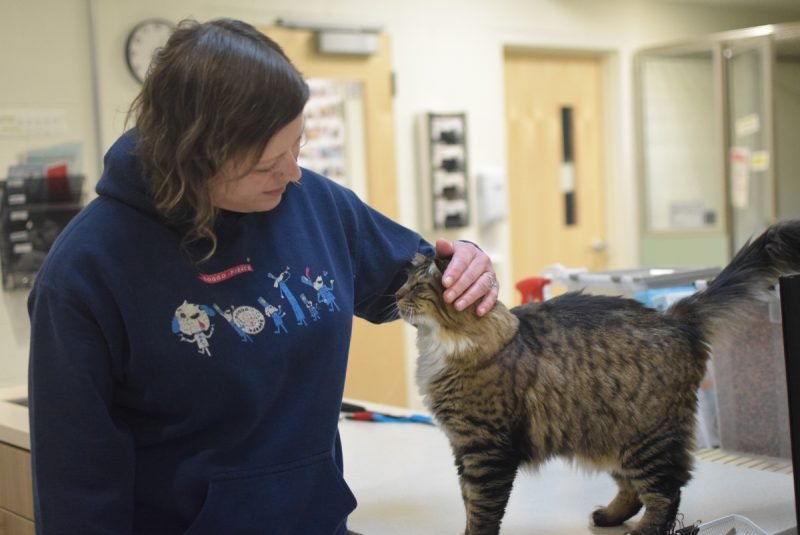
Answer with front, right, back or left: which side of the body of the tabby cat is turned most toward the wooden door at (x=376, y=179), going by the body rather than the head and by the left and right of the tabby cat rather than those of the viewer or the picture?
right

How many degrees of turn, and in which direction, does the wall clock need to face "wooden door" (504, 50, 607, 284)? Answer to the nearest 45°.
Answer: approximately 135° to its left

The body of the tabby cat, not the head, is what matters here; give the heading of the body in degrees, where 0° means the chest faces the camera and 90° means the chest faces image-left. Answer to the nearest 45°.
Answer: approximately 90°

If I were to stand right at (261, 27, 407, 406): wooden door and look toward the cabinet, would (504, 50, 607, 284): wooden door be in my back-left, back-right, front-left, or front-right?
back-left

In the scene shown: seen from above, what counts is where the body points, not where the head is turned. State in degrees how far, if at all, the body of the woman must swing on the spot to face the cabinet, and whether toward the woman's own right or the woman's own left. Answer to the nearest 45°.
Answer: approximately 180°

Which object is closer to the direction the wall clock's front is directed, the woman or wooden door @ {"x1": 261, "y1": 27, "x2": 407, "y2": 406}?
the woman

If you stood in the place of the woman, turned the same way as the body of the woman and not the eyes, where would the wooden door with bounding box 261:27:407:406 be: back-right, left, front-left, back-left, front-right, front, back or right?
back-left

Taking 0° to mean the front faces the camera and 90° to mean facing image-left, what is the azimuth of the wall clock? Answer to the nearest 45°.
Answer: approximately 0°

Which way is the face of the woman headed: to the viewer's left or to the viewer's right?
to the viewer's right

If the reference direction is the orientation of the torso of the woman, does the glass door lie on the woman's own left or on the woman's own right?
on the woman's own left
